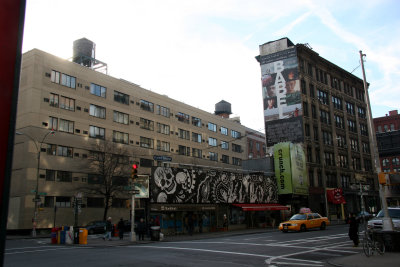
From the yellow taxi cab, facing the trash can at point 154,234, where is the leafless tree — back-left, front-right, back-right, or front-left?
front-right

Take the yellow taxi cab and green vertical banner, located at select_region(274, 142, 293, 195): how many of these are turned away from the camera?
0

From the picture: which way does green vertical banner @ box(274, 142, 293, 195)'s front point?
toward the camera

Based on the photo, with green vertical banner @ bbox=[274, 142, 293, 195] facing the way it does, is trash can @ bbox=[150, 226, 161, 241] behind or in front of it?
in front

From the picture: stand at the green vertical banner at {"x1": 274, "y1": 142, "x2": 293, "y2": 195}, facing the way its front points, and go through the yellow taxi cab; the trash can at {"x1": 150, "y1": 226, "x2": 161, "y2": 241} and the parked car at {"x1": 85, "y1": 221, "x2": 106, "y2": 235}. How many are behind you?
0

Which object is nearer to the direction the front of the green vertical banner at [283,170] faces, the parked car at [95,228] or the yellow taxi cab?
the yellow taxi cab

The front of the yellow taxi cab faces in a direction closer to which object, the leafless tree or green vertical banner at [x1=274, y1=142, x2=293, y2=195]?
the leafless tree

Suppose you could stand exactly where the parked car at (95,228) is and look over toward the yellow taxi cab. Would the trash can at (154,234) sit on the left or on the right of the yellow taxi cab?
right

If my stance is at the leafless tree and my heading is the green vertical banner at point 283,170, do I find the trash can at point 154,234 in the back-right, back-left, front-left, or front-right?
front-right

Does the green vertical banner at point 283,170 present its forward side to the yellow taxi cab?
yes

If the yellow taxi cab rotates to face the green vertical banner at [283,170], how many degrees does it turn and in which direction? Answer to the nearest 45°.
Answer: approximately 135° to its right

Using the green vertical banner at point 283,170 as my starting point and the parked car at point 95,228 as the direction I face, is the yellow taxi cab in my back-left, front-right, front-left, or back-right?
front-left

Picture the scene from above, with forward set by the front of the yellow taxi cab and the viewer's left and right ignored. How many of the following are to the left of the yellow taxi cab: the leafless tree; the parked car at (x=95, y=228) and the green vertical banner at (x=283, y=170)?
0

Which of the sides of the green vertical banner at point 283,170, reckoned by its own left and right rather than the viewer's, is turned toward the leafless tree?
right

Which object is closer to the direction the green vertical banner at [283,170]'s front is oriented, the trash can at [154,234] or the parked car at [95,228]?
the trash can

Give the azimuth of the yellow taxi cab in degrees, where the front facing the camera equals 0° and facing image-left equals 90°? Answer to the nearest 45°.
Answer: approximately 45°
